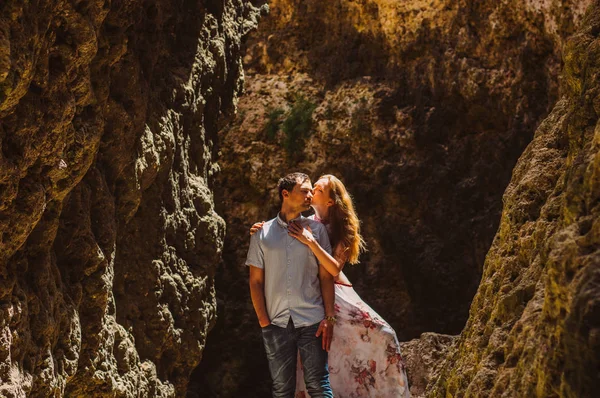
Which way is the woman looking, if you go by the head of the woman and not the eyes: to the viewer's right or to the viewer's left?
to the viewer's left

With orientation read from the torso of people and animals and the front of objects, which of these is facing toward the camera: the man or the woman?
the man

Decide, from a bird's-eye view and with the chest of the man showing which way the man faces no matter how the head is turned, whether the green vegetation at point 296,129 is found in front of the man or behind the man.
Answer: behind

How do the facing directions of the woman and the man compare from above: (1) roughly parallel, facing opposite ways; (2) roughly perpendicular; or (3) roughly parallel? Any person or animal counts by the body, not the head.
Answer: roughly perpendicular

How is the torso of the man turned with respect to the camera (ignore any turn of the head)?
toward the camera

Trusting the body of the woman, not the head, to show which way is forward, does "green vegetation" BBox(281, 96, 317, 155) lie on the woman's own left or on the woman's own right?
on the woman's own right

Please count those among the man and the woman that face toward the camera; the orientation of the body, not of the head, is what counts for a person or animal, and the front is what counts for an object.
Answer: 1

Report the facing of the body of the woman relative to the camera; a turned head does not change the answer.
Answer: to the viewer's left
